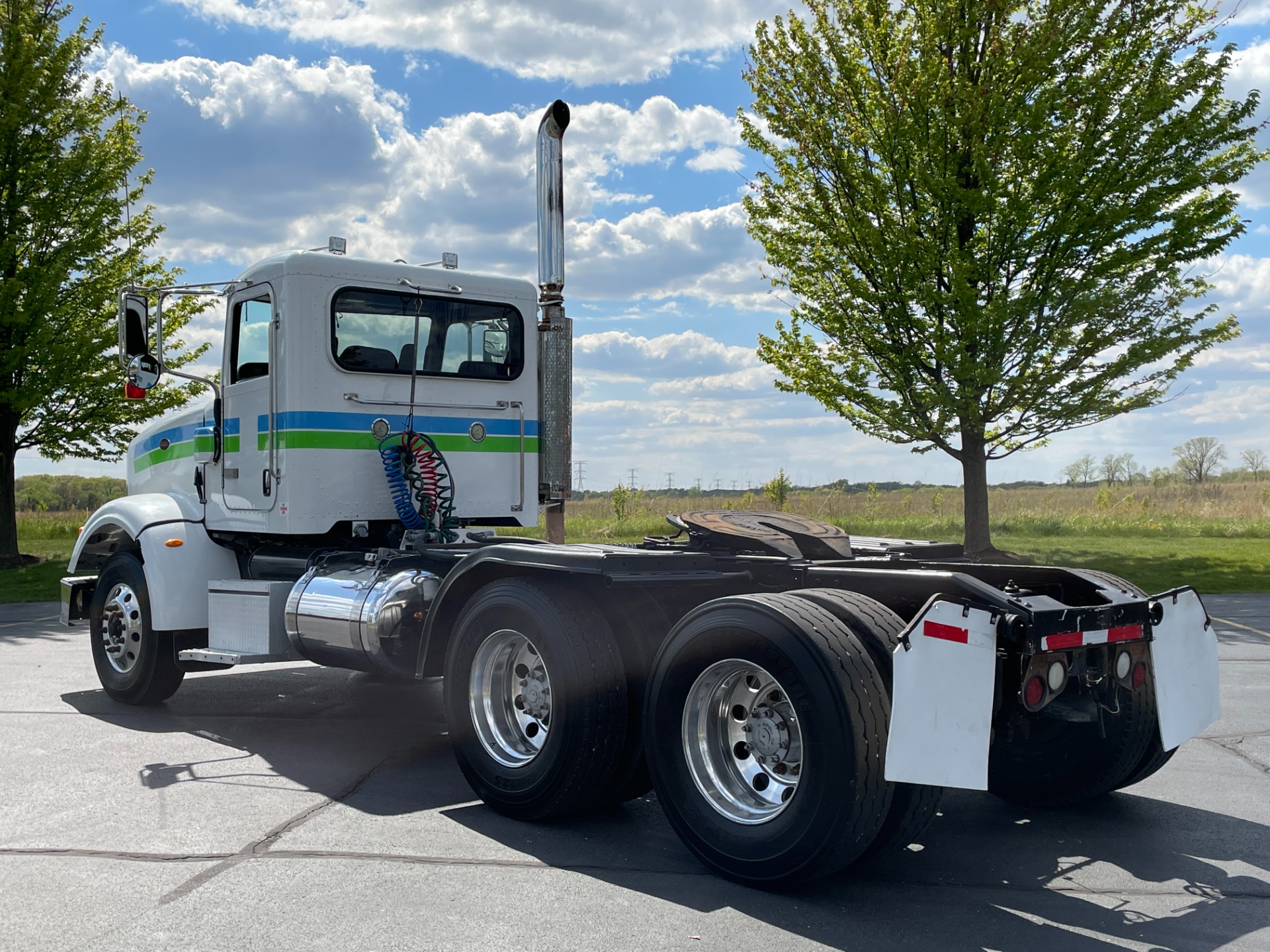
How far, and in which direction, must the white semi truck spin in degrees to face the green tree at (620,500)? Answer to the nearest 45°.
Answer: approximately 45° to its right

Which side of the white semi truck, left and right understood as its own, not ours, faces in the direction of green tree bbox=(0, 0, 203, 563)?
front

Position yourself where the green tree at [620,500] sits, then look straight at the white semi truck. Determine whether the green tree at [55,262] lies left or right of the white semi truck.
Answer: right

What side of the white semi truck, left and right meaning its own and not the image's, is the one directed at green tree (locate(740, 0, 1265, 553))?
right

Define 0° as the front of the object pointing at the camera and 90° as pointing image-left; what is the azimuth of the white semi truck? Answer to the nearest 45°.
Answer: approximately 135°

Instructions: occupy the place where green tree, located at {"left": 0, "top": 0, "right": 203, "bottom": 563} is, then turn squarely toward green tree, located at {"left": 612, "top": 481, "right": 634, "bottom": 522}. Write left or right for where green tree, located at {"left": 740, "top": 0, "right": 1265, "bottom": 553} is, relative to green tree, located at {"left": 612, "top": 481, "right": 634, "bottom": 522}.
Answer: right
